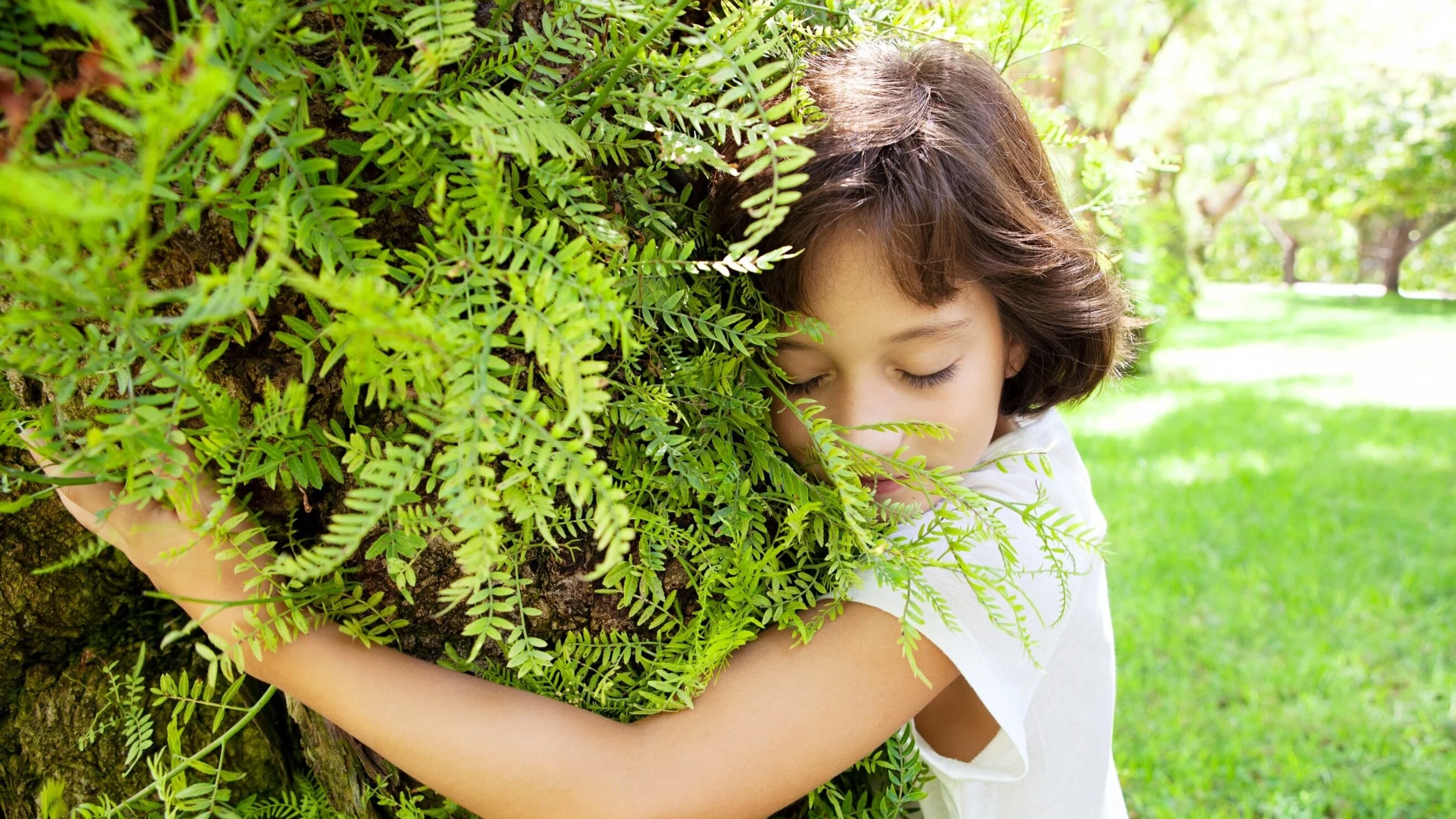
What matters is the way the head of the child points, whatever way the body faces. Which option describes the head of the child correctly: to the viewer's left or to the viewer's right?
to the viewer's left

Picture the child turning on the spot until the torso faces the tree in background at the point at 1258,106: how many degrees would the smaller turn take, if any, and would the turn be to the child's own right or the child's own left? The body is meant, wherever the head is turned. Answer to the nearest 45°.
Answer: approximately 135° to the child's own right

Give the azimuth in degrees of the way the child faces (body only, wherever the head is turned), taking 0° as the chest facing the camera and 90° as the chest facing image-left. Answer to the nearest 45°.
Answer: approximately 90°

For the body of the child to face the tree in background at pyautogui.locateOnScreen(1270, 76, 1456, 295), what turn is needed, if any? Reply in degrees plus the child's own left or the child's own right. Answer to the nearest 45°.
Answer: approximately 135° to the child's own right

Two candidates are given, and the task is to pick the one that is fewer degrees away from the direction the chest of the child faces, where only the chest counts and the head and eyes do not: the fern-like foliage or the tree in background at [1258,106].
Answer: the fern-like foliage

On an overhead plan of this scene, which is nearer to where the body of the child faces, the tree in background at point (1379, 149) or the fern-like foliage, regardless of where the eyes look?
the fern-like foliage
